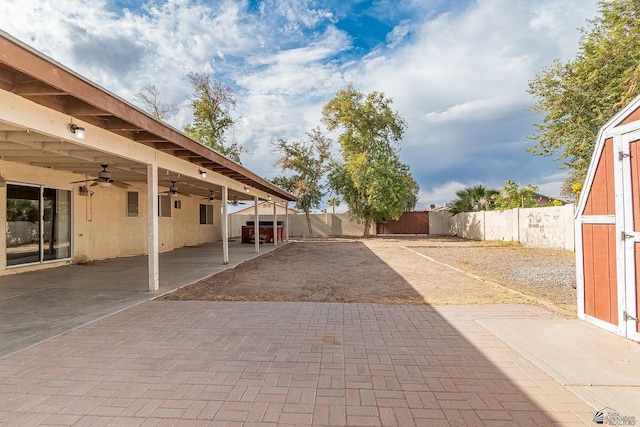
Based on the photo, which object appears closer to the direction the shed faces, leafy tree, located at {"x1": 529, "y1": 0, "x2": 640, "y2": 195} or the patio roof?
the patio roof

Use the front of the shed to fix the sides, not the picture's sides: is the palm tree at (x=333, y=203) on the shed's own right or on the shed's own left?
on the shed's own right

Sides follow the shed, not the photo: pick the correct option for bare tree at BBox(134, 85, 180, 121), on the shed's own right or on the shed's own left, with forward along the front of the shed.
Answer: on the shed's own right

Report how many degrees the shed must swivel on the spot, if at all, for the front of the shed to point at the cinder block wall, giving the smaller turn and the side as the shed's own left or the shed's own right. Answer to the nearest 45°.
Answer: approximately 135° to the shed's own right

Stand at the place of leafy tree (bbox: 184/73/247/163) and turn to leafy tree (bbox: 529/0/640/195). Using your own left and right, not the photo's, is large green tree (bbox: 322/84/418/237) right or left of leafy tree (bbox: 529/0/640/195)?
left

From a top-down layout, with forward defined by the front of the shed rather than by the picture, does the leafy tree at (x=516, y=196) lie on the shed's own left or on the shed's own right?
on the shed's own right

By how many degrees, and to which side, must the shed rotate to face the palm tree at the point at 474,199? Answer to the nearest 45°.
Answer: approximately 135° to its right

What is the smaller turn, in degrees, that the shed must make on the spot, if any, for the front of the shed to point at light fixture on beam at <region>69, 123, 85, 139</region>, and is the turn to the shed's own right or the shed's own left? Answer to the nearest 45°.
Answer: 0° — it already faces it

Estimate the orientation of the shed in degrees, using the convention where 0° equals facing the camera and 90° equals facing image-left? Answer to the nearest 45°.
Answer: approximately 45°

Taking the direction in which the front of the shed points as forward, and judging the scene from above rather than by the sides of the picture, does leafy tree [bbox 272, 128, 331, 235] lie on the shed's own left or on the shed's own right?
on the shed's own right

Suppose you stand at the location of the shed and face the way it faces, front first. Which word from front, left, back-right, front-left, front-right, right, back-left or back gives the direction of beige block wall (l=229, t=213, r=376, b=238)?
right
